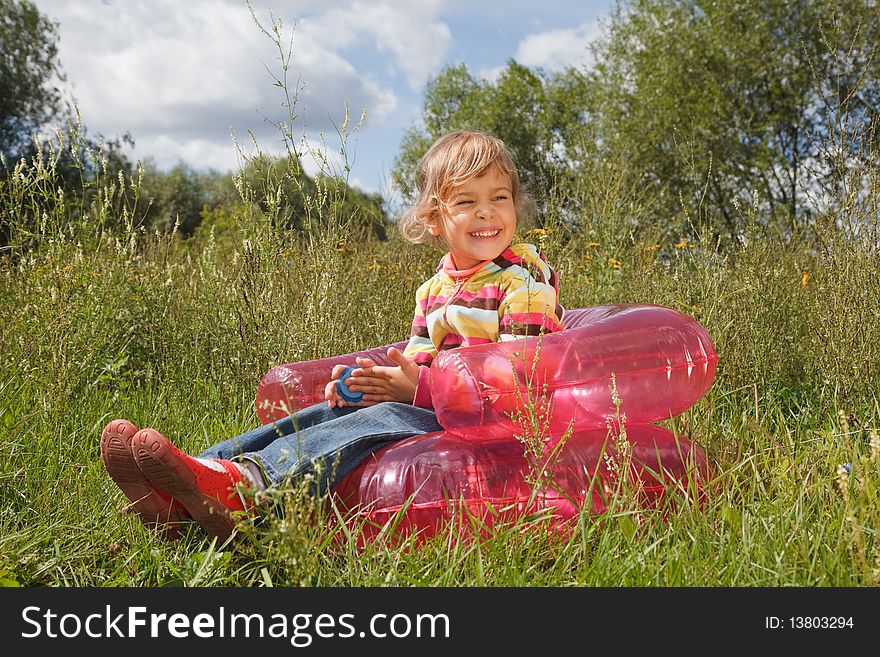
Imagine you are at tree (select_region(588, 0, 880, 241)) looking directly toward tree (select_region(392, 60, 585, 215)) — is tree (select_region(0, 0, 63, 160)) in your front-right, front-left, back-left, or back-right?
front-left

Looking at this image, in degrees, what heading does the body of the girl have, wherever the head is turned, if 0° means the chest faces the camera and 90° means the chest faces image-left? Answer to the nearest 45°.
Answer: approximately 45°

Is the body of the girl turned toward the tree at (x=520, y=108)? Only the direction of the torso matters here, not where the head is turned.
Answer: no

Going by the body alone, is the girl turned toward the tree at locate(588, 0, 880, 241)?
no

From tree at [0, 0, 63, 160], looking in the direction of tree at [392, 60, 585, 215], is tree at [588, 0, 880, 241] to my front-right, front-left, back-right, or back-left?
front-right

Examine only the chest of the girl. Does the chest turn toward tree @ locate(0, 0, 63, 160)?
no
